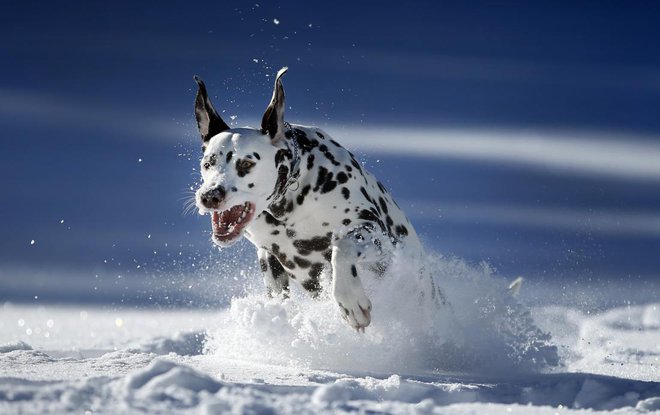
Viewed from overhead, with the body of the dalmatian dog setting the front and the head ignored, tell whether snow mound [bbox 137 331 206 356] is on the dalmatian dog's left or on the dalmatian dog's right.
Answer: on the dalmatian dog's right

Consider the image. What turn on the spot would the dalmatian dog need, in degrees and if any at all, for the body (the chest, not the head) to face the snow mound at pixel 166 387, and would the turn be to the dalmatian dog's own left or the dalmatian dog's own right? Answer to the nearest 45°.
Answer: approximately 45° to the dalmatian dog's own left

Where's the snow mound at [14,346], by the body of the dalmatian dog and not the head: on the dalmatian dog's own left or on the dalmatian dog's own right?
on the dalmatian dog's own right

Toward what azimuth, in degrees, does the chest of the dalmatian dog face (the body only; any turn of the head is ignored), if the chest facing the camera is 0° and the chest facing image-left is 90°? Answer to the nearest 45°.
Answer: approximately 45°
